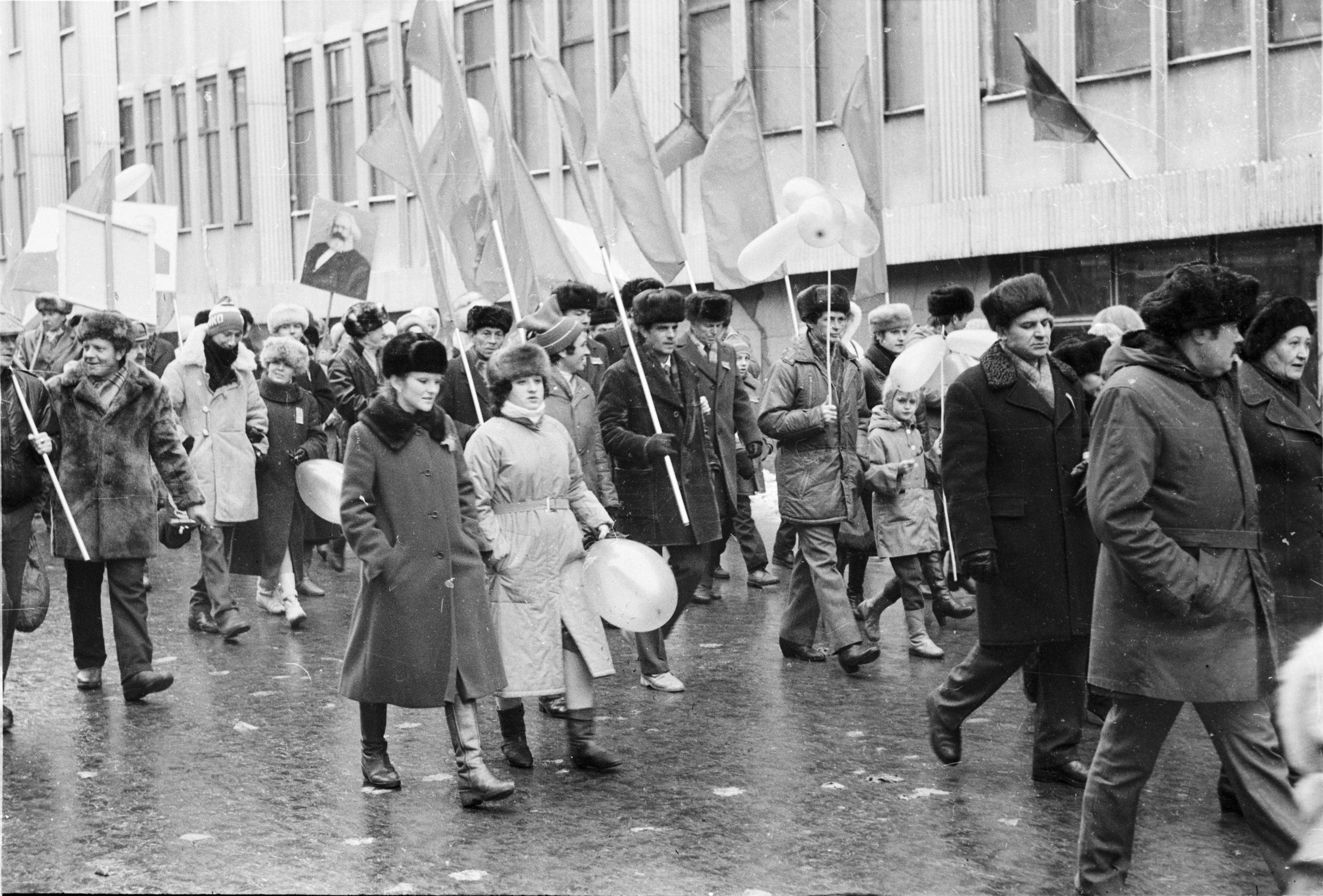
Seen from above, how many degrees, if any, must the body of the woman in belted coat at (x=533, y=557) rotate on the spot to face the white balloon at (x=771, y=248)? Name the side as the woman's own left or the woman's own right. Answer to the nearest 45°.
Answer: approximately 90° to the woman's own left

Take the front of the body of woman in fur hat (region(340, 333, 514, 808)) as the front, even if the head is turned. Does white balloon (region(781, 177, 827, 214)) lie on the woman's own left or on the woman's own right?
on the woman's own left

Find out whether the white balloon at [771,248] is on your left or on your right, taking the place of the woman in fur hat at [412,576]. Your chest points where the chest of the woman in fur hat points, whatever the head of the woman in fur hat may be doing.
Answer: on your left

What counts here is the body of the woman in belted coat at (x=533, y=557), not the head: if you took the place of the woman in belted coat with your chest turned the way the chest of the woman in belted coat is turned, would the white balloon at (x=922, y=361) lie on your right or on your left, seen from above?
on your left

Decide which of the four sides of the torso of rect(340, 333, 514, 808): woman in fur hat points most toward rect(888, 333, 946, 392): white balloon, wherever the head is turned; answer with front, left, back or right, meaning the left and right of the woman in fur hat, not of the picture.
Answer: left

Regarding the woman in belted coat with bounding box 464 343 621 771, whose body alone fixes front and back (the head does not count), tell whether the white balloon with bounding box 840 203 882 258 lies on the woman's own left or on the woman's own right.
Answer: on the woman's own left

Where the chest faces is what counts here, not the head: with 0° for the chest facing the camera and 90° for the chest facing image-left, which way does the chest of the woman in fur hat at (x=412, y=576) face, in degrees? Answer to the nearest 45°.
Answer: approximately 315°

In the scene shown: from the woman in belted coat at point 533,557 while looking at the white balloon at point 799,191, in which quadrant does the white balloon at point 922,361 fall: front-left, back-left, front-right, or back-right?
front-right

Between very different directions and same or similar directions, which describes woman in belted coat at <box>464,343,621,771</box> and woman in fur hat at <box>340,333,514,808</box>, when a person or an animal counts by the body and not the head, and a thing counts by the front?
same or similar directions

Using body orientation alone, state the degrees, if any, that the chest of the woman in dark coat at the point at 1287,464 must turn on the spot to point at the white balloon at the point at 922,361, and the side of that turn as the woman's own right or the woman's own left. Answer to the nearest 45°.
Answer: approximately 180°

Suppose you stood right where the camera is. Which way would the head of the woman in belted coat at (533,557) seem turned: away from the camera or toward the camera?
toward the camera

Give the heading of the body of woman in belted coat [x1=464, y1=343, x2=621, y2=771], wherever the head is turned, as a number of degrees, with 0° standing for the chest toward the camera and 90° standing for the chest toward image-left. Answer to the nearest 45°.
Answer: approximately 315°

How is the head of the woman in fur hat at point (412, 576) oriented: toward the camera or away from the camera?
toward the camera

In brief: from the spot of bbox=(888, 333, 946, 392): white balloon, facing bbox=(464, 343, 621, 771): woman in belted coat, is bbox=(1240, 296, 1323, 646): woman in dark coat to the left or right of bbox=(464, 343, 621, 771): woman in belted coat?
left

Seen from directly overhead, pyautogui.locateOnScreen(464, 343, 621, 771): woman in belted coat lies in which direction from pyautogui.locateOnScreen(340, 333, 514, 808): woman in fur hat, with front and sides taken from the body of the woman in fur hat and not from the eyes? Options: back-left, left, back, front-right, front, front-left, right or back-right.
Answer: left
